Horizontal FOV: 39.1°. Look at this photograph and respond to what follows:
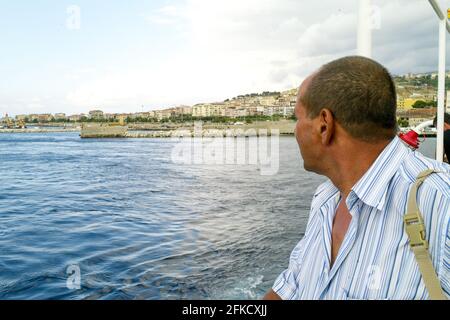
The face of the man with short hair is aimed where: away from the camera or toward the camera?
away from the camera

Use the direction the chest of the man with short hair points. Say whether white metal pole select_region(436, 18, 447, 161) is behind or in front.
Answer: behind

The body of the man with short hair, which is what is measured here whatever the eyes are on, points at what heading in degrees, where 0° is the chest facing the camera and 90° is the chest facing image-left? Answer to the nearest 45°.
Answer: approximately 45°
